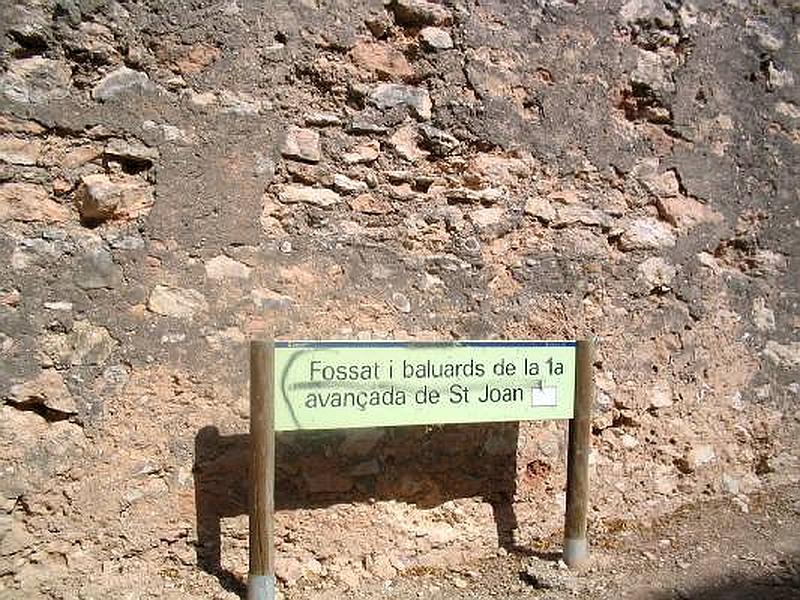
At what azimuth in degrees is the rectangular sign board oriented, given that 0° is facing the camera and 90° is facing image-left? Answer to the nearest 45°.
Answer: approximately 0°
